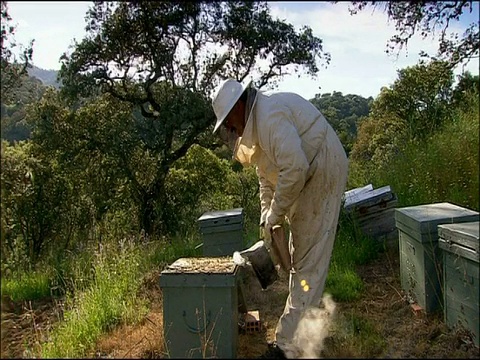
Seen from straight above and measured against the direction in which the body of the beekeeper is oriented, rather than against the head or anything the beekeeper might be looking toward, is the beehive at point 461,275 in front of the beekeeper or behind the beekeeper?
behind

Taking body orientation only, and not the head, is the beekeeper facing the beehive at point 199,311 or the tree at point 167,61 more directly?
the beehive

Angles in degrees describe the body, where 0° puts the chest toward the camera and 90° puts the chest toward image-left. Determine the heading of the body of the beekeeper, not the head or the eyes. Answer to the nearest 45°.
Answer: approximately 90°

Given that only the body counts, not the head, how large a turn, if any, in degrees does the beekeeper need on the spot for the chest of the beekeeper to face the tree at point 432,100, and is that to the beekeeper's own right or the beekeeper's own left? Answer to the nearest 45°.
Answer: approximately 135° to the beekeeper's own right

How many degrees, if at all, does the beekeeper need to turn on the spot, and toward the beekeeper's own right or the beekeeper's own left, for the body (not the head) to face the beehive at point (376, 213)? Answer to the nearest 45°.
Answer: approximately 90° to the beekeeper's own right

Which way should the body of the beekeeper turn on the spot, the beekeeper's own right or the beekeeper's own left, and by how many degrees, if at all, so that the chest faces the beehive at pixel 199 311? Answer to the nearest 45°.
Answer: approximately 45° to the beekeeper's own left

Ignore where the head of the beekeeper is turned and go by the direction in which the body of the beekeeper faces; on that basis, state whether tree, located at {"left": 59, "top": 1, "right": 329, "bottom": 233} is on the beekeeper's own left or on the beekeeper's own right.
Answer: on the beekeeper's own right

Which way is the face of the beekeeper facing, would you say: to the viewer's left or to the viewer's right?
to the viewer's left

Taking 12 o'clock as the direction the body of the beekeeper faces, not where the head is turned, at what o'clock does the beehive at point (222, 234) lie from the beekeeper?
The beehive is roughly at 2 o'clock from the beekeeper.
